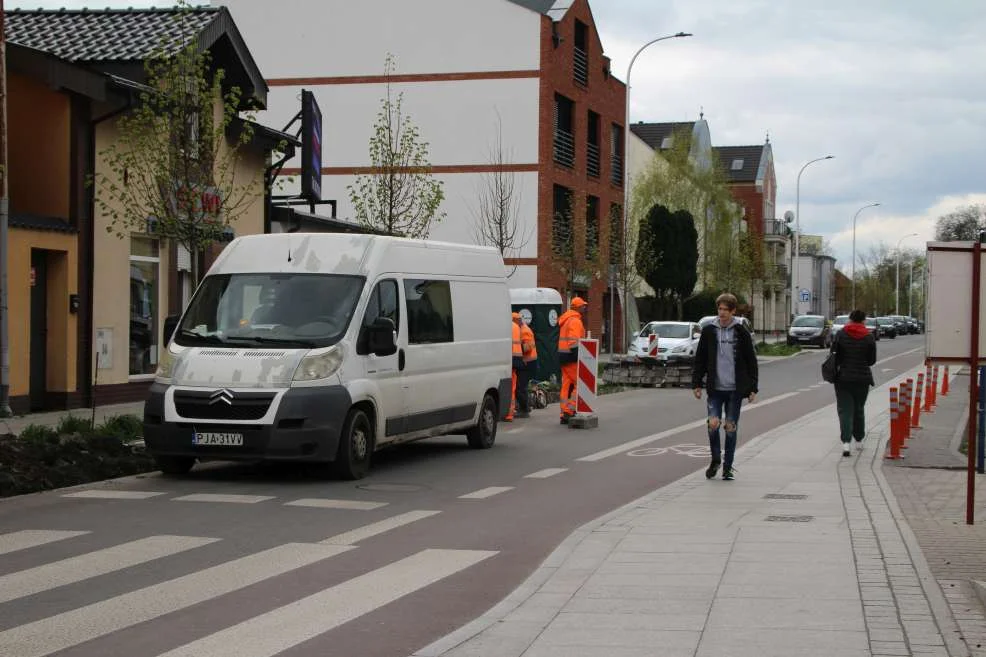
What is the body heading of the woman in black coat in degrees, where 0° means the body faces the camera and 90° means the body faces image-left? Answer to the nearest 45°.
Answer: approximately 180°

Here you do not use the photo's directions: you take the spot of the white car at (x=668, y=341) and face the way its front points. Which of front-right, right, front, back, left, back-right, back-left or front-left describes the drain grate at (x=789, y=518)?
front-left

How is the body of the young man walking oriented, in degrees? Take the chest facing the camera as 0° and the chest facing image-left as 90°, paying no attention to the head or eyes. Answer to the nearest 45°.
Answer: approximately 0°

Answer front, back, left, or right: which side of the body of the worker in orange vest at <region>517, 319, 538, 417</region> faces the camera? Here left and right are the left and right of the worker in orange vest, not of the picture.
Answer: left

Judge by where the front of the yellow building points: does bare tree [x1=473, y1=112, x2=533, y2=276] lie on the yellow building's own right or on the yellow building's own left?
on the yellow building's own left

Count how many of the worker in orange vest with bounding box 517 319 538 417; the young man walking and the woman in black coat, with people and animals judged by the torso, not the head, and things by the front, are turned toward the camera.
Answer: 1

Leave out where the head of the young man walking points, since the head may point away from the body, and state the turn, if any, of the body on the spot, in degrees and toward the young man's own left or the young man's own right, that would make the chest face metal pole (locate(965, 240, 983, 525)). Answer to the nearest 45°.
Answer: approximately 45° to the young man's own left

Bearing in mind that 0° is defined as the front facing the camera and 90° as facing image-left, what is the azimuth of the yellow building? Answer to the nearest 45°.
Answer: approximately 315°

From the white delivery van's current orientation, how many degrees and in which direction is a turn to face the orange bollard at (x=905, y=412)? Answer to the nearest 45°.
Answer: approximately 135° to its left

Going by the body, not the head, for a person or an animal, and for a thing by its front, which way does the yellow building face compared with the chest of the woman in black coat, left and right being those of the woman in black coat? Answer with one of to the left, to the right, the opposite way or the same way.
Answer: to the right

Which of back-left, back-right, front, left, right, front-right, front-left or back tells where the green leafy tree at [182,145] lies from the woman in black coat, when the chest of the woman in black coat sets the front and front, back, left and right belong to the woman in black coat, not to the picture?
left

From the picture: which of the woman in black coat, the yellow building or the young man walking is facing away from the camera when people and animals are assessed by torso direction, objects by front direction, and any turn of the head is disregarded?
the woman in black coat

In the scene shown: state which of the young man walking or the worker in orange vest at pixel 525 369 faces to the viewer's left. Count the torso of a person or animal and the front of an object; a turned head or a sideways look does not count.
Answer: the worker in orange vest

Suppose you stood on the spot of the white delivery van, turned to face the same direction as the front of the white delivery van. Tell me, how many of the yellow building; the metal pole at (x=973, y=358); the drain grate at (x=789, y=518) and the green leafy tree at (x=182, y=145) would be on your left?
2

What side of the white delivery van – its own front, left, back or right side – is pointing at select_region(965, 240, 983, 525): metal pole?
left

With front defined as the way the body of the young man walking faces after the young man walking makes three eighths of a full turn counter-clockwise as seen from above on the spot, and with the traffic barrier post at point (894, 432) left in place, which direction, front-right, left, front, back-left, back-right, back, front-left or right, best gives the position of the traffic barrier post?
front
